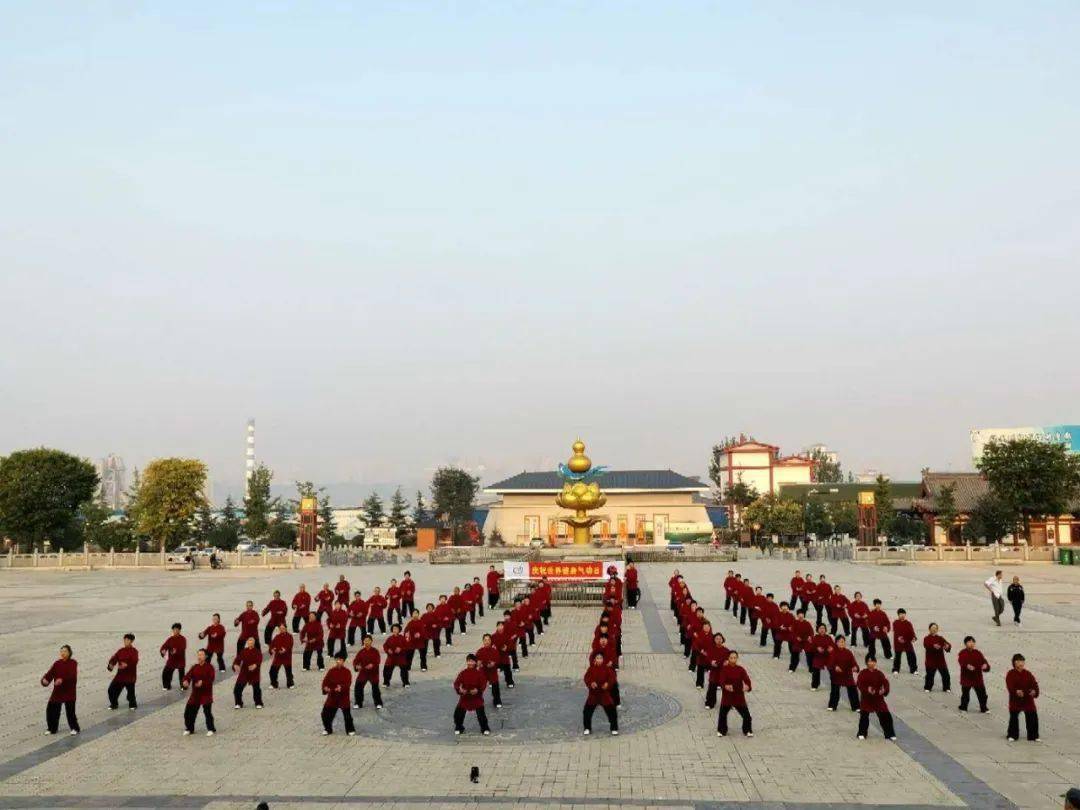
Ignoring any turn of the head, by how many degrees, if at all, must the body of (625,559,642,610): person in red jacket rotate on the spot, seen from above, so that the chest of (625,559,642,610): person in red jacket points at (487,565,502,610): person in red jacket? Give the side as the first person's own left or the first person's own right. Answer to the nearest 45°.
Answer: approximately 90° to the first person's own right

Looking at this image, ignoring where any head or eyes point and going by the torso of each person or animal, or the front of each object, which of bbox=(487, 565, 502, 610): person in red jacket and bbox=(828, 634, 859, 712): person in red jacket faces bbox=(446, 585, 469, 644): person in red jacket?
bbox=(487, 565, 502, 610): person in red jacket

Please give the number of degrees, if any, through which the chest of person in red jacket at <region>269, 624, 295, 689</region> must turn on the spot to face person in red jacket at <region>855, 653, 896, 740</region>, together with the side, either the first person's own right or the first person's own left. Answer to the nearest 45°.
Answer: approximately 45° to the first person's own left

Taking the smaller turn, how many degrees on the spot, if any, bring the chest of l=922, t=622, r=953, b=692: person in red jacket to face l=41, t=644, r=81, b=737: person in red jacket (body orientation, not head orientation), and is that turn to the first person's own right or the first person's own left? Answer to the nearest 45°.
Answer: approximately 45° to the first person's own right

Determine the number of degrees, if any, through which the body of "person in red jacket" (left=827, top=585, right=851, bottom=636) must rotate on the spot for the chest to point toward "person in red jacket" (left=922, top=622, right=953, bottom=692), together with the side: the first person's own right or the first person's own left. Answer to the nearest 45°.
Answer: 0° — they already face them

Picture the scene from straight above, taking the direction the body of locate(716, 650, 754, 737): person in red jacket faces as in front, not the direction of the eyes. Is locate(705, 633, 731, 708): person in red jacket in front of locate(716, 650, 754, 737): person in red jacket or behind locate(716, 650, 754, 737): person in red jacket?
behind

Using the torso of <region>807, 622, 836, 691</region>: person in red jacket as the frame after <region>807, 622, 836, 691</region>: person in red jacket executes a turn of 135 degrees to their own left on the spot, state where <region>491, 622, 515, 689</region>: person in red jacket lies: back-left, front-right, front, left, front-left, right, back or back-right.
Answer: back-left

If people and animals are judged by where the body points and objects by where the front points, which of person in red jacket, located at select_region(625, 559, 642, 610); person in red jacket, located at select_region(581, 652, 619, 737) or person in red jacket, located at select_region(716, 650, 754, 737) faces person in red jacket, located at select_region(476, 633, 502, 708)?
person in red jacket, located at select_region(625, 559, 642, 610)

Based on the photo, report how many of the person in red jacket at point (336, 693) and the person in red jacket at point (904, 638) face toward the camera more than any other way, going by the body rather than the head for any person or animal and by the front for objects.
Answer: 2

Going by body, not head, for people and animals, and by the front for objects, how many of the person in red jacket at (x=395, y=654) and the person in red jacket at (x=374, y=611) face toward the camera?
2
